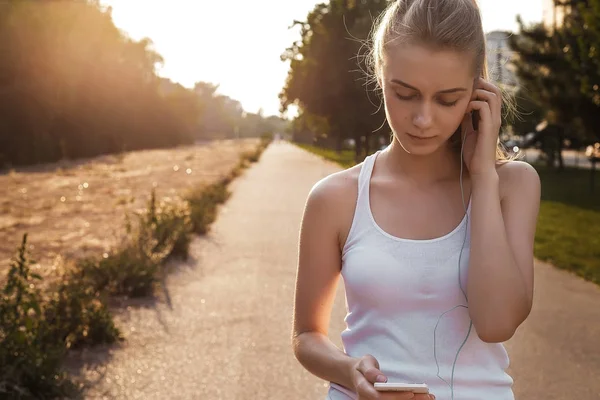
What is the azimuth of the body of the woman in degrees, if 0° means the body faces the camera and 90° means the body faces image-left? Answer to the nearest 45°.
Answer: approximately 0°

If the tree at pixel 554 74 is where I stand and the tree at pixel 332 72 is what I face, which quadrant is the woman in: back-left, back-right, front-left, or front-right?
back-left

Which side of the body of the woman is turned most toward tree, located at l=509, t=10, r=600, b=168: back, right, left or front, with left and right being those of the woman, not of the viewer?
back

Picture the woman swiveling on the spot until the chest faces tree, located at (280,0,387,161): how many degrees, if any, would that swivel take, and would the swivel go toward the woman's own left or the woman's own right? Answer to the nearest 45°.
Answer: approximately 180°
